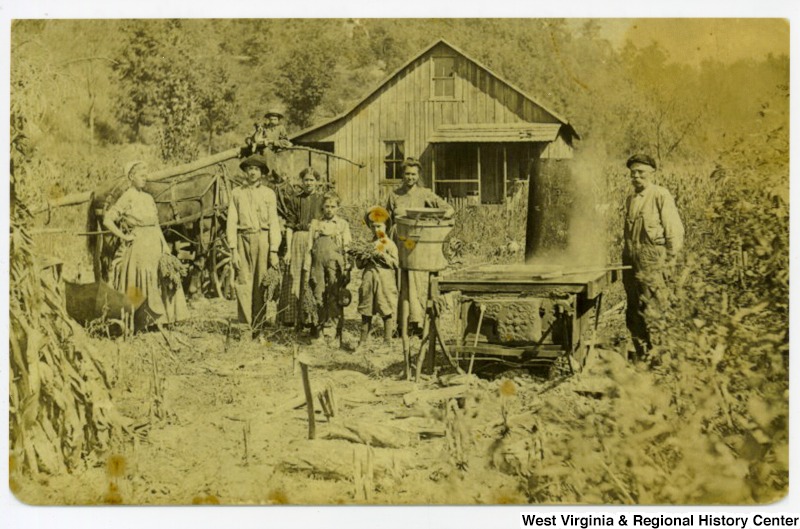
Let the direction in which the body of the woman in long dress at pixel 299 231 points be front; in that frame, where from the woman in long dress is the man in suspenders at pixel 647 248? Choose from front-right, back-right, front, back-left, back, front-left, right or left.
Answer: left

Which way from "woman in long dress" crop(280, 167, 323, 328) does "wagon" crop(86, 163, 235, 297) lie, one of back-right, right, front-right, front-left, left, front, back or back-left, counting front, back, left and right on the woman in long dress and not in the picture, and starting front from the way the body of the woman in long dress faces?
right

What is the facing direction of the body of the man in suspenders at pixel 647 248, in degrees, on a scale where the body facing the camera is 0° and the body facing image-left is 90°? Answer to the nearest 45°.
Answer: approximately 45°

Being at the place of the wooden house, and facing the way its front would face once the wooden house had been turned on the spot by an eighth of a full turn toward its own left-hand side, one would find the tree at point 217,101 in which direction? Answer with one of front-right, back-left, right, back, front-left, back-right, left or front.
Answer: back-right

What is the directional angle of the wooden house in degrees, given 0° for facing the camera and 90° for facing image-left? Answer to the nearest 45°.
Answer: approximately 0°

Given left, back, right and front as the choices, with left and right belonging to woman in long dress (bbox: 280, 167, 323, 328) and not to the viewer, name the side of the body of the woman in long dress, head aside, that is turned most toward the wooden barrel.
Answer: left

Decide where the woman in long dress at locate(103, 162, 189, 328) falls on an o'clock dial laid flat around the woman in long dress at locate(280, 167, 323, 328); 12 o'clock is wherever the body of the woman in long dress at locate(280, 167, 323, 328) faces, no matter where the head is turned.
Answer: the woman in long dress at locate(103, 162, 189, 328) is roughly at 3 o'clock from the woman in long dress at locate(280, 167, 323, 328).
